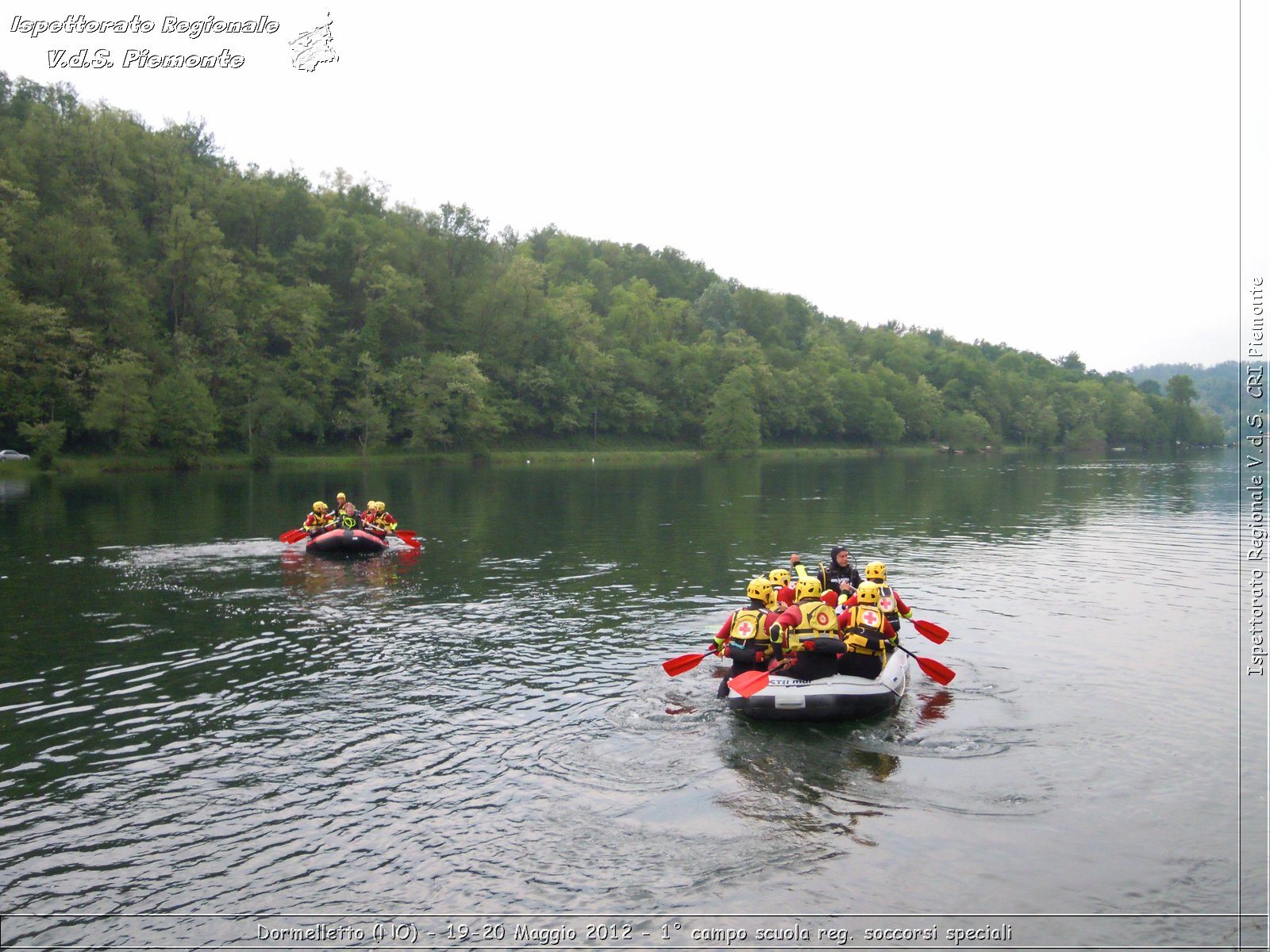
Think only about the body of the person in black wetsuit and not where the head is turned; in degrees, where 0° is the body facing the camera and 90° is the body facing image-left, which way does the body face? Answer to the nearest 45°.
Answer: approximately 315°

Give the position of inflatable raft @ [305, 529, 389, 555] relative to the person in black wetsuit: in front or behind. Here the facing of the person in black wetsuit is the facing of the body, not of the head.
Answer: behind
